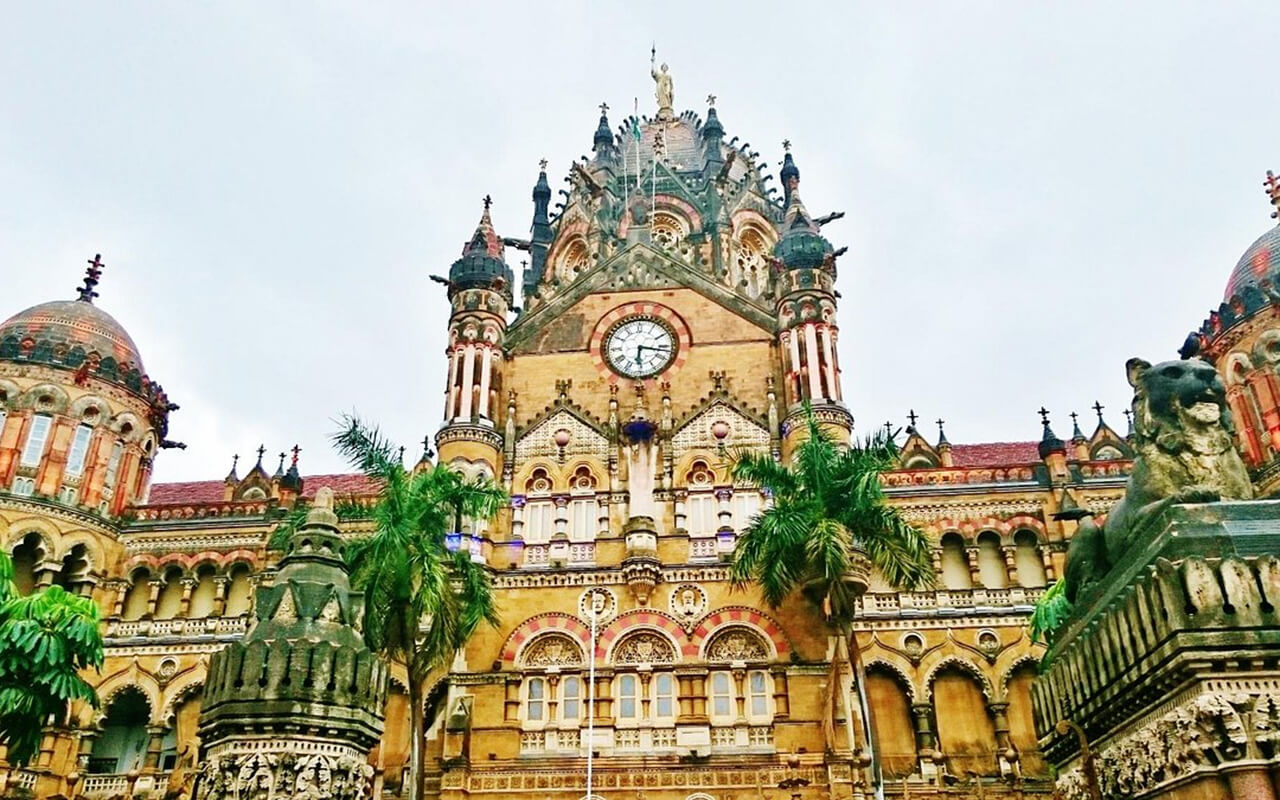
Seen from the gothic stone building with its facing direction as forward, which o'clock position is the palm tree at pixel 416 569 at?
The palm tree is roughly at 1 o'clock from the gothic stone building.

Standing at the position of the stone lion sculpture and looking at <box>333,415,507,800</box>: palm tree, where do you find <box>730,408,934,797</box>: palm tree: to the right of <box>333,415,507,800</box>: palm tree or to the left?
right

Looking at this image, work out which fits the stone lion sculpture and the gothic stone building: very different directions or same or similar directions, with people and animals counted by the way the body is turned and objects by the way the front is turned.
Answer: same or similar directions

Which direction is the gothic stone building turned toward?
toward the camera

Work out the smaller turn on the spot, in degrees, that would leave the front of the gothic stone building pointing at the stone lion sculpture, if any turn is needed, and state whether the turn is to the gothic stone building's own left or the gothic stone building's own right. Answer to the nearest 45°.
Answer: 0° — it already faces it

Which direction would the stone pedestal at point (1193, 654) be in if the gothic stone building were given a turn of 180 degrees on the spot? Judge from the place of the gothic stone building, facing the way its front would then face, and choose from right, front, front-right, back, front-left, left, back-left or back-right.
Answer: back
